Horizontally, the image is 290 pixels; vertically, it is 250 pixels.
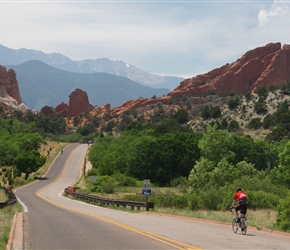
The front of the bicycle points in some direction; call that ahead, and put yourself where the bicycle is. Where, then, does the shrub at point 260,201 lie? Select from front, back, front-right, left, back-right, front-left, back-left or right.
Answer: front-right

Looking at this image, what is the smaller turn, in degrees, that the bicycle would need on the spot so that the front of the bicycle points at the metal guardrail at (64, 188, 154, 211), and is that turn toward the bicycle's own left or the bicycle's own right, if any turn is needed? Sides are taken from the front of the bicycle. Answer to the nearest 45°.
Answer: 0° — it already faces it

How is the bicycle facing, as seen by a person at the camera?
facing away from the viewer and to the left of the viewer

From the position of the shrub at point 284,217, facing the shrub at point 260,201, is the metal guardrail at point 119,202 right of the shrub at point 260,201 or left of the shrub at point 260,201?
left

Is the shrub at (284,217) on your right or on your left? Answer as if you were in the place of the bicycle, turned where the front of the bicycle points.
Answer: on your right

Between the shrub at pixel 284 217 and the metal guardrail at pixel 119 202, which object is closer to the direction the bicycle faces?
the metal guardrail
